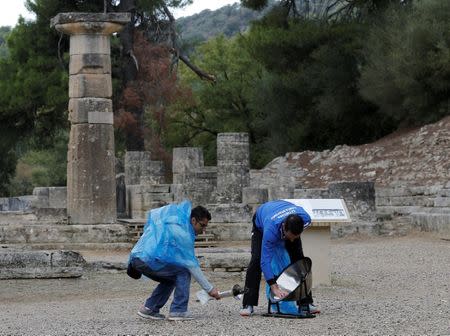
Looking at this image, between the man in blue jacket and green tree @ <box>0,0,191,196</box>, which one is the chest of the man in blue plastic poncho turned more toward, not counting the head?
the man in blue jacket

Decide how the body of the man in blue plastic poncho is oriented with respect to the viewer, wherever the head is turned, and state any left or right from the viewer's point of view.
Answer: facing to the right of the viewer

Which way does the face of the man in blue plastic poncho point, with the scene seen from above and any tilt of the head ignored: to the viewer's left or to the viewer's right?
to the viewer's right

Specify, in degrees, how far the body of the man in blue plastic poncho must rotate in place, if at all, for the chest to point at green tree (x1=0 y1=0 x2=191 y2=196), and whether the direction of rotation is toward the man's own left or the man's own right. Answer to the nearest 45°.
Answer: approximately 90° to the man's own left

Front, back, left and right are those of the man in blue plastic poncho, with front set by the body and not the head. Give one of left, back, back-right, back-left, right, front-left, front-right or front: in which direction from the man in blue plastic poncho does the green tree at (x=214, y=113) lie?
left

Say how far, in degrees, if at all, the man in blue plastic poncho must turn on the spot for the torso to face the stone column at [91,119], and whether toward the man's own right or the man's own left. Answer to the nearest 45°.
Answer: approximately 90° to the man's own left

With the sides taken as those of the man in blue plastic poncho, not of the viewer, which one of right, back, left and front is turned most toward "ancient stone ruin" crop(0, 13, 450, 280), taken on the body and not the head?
left

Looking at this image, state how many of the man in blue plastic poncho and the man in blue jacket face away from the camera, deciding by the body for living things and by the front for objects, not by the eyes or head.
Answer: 0

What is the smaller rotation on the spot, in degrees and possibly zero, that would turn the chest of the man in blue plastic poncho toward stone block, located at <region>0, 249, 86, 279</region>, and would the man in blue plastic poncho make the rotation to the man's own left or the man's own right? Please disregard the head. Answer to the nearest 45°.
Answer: approximately 135° to the man's own left

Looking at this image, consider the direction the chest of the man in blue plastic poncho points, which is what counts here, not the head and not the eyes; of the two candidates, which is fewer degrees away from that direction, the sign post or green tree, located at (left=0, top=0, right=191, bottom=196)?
the sign post

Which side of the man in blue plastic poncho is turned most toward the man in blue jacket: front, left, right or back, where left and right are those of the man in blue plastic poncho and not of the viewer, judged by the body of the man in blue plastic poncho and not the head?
front
